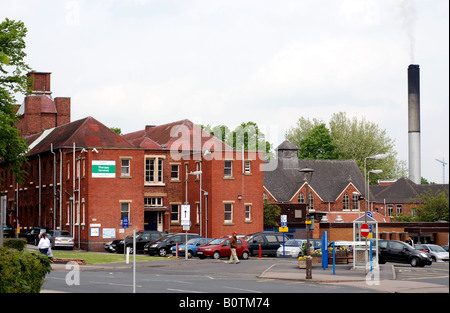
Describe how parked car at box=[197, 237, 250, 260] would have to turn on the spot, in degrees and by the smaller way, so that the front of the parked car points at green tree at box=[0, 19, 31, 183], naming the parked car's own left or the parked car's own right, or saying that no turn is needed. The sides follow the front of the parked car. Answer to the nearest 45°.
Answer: approximately 45° to the parked car's own right

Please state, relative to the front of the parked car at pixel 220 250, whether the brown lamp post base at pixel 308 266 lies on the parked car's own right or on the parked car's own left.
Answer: on the parked car's own left

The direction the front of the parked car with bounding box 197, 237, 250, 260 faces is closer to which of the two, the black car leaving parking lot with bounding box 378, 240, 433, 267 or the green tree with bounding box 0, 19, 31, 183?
the green tree

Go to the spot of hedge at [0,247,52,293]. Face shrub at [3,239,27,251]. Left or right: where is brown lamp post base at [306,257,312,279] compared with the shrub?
right

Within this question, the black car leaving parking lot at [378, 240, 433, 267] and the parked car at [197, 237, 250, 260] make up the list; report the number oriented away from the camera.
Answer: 0

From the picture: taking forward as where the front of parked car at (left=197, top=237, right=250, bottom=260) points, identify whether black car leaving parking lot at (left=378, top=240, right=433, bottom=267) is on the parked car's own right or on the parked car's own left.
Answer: on the parked car's own left

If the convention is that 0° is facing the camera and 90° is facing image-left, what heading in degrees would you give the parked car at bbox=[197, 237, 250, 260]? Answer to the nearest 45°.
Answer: approximately 45°

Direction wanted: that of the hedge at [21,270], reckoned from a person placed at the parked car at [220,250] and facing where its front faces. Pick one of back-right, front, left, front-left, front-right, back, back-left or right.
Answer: front-left
